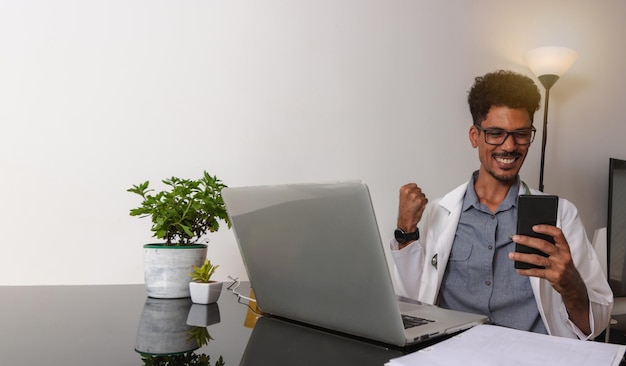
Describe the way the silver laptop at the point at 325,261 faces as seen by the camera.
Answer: facing away from the viewer and to the right of the viewer

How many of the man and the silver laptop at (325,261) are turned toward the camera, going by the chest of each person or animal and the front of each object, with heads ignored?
1

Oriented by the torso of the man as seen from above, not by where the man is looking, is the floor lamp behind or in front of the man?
behind

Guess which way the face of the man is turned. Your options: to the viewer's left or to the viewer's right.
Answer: to the viewer's right

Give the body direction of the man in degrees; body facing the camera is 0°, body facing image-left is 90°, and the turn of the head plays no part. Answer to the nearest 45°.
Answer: approximately 0°

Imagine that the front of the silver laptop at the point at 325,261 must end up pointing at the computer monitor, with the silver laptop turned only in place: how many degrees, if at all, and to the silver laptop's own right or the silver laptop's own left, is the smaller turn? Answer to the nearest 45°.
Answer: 0° — it already faces it

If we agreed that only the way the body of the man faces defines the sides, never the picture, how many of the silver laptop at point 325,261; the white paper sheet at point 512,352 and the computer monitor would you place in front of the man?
2
